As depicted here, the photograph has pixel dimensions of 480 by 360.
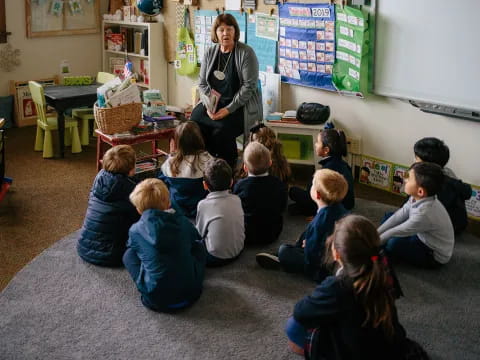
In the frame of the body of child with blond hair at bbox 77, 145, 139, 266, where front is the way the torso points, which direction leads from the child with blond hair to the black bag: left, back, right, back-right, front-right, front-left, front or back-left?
front

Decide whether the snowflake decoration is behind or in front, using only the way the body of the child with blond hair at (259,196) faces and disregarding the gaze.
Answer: in front

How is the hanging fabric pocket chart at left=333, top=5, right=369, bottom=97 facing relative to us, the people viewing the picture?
facing the viewer and to the left of the viewer

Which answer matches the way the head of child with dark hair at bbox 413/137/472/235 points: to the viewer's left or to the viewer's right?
to the viewer's left

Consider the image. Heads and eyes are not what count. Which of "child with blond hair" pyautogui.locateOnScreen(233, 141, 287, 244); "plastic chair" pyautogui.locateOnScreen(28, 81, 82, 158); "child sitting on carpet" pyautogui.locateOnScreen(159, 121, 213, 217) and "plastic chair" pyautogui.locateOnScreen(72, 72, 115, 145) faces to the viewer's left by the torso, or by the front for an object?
"plastic chair" pyautogui.locateOnScreen(72, 72, 115, 145)

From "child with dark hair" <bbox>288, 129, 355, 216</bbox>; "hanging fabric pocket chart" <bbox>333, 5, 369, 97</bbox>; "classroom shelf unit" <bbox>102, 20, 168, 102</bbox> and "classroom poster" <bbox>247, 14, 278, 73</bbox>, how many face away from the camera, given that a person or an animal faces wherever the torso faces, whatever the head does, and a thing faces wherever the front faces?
0

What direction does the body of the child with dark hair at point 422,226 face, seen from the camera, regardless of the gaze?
to the viewer's left

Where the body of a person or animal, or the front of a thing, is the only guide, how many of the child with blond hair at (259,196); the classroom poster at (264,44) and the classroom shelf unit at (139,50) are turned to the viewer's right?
0

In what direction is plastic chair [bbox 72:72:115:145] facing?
to the viewer's left

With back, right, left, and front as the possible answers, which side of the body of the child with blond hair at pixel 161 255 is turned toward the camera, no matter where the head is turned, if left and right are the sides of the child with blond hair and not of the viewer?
back

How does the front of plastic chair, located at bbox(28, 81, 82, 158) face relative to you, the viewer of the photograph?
facing to the right of the viewer

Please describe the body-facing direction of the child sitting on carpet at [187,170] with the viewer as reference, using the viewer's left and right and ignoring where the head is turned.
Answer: facing away from the viewer

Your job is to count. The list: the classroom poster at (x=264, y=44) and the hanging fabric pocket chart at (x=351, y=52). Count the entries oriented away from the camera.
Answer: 0

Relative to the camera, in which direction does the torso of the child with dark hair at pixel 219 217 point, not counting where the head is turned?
away from the camera
